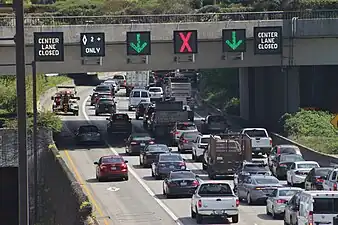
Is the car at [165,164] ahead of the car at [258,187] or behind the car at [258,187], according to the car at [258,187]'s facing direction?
ahead

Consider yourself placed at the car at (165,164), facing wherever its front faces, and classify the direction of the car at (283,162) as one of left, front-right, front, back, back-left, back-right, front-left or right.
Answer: back-right

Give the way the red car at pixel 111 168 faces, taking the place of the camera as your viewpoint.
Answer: facing away from the viewer

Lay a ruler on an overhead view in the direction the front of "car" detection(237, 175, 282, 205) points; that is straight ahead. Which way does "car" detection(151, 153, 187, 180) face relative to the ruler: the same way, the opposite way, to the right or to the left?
the same way

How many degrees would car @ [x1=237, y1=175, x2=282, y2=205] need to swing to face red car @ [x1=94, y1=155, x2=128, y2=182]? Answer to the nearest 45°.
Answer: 0° — it already faces it

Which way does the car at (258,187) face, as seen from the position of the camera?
facing away from the viewer and to the left of the viewer

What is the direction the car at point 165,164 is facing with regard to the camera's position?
facing away from the viewer and to the left of the viewer

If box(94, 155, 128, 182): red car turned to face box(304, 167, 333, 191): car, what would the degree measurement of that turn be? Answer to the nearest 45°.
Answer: approximately 135° to its right

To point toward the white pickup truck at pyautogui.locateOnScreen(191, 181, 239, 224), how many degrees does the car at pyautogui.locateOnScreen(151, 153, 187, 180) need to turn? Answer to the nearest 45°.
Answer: approximately 135° to its left

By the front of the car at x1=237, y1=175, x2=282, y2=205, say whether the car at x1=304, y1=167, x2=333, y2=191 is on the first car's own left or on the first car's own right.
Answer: on the first car's own right

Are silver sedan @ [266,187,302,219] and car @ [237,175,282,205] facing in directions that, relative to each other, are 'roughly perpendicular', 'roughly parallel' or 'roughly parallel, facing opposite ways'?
roughly parallel

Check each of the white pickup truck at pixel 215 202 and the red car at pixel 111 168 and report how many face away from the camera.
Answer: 2

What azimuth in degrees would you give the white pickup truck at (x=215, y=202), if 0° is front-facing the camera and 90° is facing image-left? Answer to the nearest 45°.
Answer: approximately 180°

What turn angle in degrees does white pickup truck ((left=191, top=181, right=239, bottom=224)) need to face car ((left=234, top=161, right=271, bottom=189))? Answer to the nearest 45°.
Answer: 0° — it already faces it
